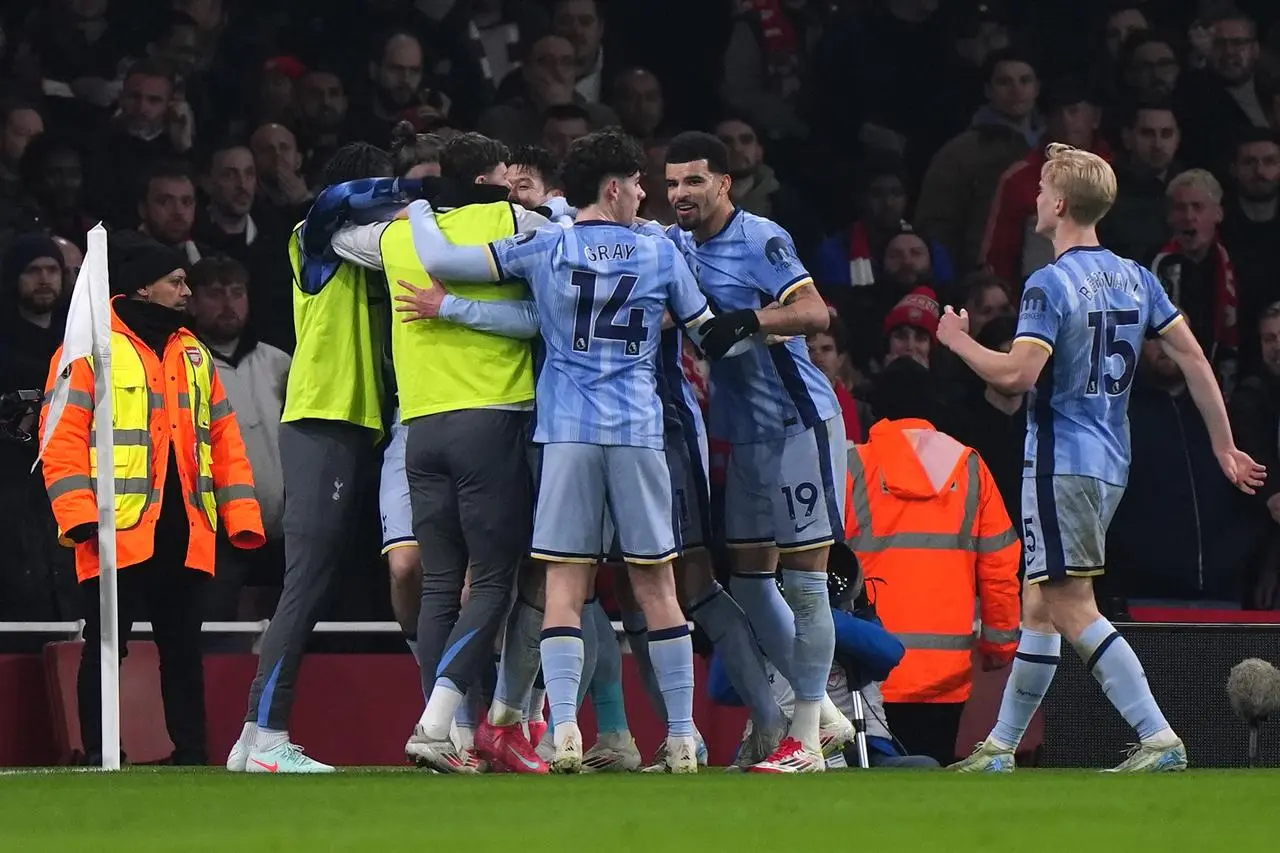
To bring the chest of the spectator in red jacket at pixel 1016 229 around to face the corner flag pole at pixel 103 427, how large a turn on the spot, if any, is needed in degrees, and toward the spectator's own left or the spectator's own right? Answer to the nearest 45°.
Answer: approximately 45° to the spectator's own right

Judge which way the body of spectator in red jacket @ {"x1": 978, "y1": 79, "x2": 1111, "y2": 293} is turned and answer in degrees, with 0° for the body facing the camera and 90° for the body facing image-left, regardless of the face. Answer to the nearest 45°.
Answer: approximately 0°

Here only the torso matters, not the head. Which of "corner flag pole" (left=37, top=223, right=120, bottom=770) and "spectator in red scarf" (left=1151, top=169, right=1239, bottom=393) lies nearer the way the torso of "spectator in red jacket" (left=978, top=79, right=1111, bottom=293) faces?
the corner flag pole

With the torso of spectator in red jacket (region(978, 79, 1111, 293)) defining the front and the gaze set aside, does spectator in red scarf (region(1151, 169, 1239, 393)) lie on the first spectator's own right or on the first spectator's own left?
on the first spectator's own left
